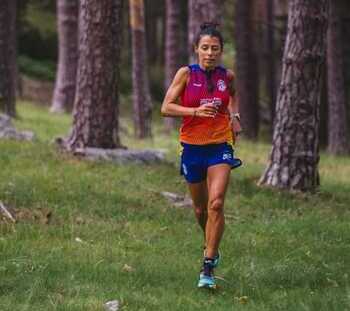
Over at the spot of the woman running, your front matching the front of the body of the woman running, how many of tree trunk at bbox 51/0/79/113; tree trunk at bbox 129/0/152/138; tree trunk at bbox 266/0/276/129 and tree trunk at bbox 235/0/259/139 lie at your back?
4

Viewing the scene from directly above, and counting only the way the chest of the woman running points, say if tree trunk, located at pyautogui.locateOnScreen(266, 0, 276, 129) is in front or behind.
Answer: behind

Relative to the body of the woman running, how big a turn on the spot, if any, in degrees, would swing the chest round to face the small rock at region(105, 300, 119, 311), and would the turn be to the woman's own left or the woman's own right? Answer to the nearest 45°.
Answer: approximately 45° to the woman's own right

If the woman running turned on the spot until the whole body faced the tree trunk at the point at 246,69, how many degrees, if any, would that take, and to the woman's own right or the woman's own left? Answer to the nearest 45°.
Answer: approximately 180°

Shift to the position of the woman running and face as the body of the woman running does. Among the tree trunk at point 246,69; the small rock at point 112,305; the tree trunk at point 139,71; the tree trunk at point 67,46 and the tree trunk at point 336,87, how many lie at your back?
4

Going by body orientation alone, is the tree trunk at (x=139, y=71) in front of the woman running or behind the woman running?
behind

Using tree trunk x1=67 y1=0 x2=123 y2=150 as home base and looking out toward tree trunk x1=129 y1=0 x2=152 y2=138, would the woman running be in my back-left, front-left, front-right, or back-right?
back-right

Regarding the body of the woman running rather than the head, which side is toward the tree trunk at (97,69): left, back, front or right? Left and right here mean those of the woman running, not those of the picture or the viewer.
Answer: back

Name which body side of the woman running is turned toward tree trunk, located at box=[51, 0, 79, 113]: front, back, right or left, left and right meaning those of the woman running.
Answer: back

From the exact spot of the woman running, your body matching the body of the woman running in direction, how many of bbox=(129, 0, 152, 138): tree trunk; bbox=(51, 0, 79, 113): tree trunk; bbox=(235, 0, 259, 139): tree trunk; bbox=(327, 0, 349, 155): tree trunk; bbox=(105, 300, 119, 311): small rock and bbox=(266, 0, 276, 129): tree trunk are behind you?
5

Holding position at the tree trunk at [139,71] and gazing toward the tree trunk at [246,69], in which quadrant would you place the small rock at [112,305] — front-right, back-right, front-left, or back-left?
back-right

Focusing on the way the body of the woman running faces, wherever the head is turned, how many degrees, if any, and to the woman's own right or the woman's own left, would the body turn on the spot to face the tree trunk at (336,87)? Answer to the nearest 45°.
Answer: approximately 180°

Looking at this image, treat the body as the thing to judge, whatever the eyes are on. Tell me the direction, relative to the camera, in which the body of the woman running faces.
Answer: toward the camera
